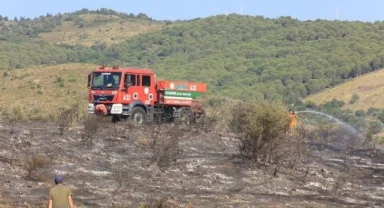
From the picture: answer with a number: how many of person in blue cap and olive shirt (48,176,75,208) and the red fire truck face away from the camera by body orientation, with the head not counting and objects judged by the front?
1

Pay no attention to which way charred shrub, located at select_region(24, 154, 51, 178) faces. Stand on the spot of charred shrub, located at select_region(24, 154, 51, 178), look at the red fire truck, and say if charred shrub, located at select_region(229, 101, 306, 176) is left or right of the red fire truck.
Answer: right

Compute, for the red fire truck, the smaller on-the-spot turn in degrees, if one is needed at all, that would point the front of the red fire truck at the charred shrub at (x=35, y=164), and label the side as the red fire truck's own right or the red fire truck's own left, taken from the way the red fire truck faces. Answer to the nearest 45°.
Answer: approximately 45° to the red fire truck's own left

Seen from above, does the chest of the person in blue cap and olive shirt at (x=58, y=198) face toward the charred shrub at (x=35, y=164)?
yes

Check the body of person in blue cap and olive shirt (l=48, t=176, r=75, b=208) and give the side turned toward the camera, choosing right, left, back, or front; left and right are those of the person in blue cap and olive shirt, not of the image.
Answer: back

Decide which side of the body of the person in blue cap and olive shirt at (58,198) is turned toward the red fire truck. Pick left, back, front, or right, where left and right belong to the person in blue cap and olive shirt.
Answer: front

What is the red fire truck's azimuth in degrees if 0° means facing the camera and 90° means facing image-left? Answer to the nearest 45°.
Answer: approximately 45°

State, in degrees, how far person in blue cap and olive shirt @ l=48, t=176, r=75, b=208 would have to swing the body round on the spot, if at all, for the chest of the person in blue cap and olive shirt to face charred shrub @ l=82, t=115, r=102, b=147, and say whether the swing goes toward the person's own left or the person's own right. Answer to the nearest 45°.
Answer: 0° — they already face it

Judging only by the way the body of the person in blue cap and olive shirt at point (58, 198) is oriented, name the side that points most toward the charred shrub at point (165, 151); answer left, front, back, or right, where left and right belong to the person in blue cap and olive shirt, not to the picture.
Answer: front

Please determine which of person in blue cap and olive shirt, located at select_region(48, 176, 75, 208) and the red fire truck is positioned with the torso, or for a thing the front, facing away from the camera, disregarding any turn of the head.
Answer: the person in blue cap and olive shirt

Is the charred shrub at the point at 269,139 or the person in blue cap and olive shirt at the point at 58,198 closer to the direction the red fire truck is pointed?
the person in blue cap and olive shirt
